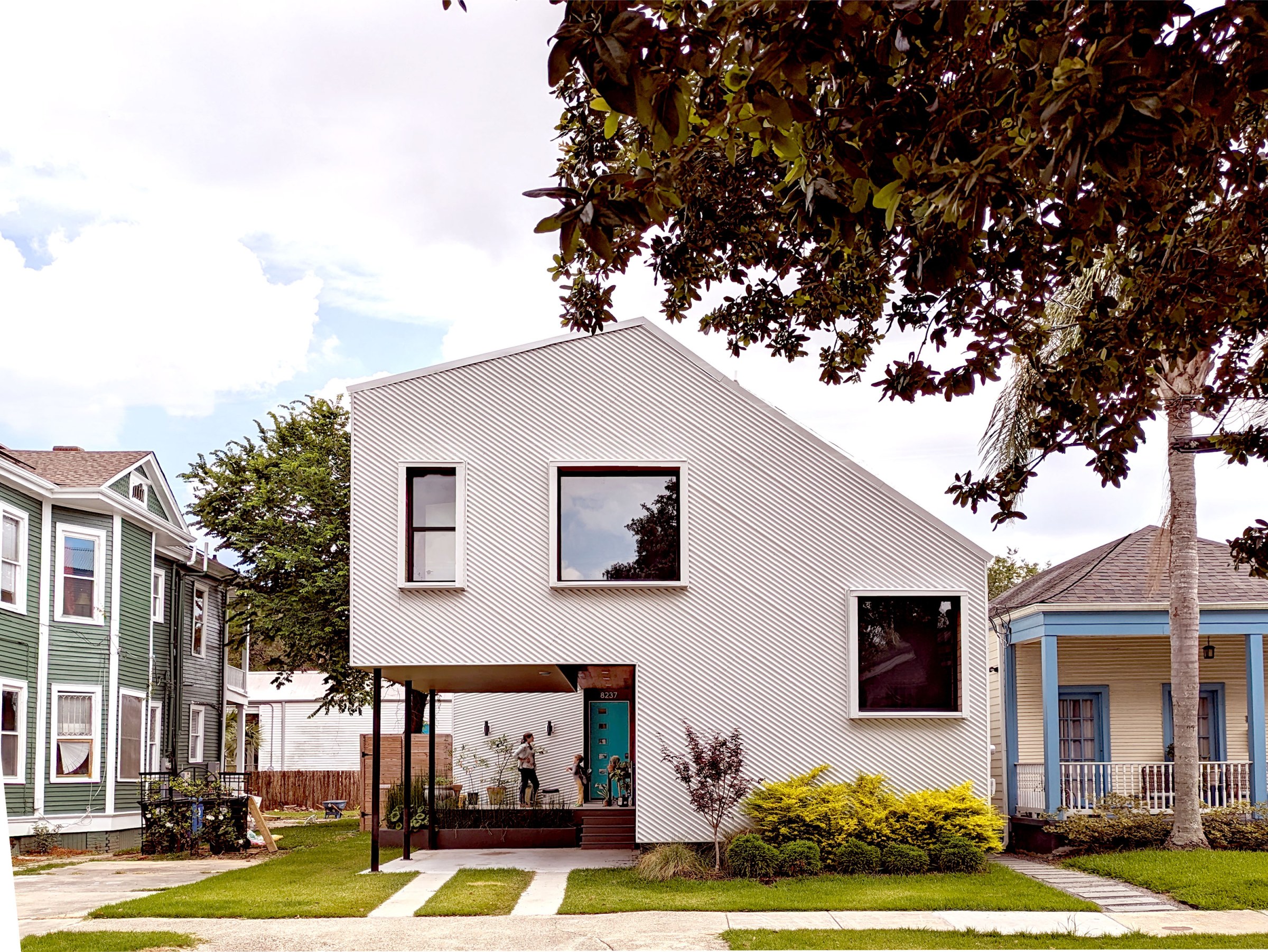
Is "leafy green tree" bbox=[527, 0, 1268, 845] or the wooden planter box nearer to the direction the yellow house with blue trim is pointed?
the leafy green tree

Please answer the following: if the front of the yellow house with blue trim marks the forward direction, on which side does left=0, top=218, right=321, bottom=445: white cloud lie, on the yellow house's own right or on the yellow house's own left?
on the yellow house's own right

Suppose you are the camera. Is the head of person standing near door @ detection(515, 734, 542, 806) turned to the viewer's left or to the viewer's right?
to the viewer's right

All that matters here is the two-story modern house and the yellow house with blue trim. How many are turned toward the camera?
2

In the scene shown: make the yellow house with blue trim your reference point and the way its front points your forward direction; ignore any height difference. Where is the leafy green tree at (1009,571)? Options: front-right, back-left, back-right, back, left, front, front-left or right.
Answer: back

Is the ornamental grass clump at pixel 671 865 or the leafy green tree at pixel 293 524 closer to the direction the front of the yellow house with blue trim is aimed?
the ornamental grass clump
